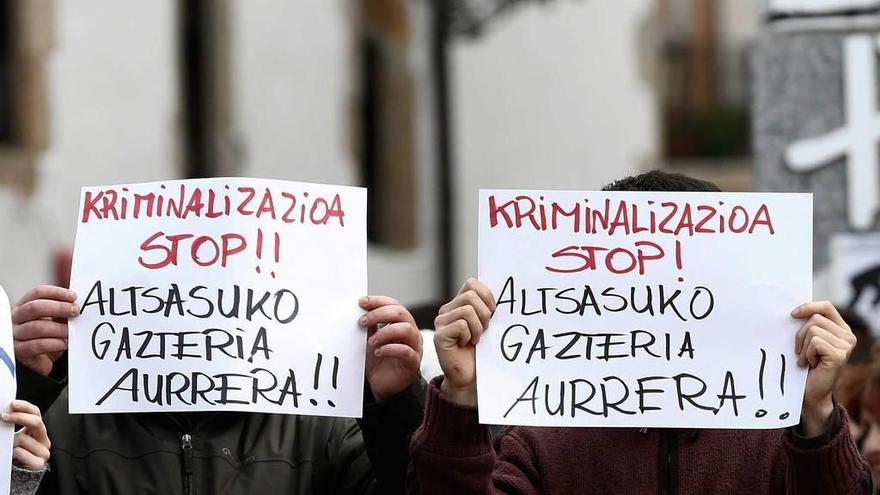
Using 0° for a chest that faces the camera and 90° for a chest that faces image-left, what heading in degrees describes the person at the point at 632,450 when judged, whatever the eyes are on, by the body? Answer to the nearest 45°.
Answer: approximately 0°

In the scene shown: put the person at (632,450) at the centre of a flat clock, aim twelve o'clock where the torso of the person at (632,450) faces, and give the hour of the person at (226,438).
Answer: the person at (226,438) is roughly at 3 o'clock from the person at (632,450).

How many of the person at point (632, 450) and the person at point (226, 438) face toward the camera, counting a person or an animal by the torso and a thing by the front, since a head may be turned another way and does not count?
2

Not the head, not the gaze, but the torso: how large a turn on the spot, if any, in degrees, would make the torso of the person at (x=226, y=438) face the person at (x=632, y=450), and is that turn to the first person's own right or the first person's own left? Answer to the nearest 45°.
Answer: approximately 90° to the first person's own left

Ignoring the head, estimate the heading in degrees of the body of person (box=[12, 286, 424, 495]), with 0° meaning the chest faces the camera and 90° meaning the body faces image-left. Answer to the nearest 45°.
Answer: approximately 0°

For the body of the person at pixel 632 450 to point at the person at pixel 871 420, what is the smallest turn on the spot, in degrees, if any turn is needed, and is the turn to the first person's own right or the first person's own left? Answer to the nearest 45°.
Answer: approximately 135° to the first person's own left

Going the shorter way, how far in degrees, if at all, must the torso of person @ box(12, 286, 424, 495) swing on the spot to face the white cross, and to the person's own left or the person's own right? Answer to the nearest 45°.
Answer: approximately 135° to the person's own left

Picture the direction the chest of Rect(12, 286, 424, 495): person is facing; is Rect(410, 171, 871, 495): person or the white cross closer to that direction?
the person

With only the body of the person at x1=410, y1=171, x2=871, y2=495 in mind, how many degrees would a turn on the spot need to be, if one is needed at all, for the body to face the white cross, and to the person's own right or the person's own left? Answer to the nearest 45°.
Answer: approximately 180°
